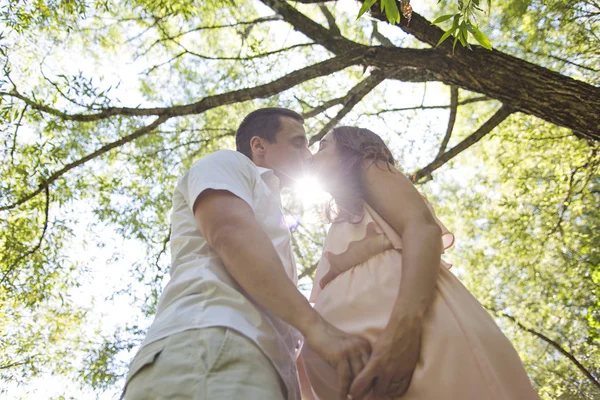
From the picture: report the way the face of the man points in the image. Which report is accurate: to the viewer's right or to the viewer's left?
to the viewer's right

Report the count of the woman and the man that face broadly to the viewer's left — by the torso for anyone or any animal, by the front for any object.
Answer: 1

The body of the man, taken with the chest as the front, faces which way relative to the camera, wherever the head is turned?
to the viewer's right

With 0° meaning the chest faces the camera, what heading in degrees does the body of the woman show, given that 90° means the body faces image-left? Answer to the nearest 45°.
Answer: approximately 90°

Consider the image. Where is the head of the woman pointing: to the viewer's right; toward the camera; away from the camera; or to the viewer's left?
to the viewer's left

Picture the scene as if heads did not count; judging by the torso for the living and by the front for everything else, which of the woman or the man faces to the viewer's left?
the woman

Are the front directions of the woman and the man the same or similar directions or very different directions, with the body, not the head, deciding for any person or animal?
very different directions
